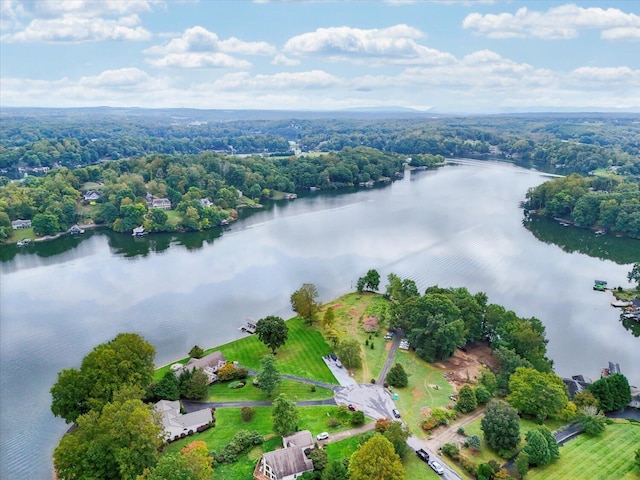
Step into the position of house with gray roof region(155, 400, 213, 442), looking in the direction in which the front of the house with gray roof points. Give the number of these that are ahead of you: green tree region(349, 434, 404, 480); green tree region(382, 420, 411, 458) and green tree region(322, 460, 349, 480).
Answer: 3

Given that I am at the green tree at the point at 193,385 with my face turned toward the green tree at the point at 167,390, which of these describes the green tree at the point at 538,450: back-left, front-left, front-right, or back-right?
back-left

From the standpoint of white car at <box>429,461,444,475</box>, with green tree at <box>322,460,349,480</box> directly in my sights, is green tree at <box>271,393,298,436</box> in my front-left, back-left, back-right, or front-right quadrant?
front-right

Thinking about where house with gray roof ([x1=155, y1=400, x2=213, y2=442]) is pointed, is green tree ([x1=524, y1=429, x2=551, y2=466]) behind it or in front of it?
in front

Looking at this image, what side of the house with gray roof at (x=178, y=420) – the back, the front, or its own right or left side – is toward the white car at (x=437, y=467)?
front

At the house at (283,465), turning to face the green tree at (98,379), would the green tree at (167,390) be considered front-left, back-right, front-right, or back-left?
front-right

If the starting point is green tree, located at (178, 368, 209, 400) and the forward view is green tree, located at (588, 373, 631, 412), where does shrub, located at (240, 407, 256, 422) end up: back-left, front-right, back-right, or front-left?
front-right

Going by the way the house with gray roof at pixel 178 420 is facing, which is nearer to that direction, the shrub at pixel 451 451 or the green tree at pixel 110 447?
the shrub

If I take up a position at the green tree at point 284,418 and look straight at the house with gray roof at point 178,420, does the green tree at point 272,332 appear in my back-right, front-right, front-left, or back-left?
front-right

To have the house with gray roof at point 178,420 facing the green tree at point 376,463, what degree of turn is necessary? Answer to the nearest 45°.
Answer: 0° — it already faces it

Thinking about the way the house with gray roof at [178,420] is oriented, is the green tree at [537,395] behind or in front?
in front
